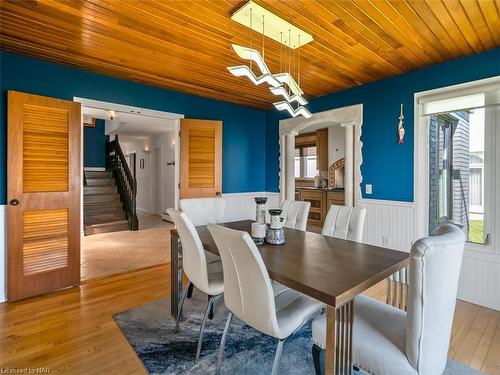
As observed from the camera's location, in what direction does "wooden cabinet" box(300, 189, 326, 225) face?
facing the viewer and to the left of the viewer

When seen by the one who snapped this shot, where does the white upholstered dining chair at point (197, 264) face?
facing away from the viewer and to the right of the viewer

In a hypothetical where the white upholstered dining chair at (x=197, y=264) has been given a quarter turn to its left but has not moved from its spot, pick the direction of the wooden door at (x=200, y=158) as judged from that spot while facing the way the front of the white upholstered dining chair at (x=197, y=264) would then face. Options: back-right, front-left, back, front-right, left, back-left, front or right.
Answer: front-right

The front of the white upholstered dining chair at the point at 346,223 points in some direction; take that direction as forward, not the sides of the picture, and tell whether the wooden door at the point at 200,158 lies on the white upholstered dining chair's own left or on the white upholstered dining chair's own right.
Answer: on the white upholstered dining chair's own right

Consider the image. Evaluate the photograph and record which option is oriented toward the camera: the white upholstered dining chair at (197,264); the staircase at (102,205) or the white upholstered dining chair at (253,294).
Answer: the staircase

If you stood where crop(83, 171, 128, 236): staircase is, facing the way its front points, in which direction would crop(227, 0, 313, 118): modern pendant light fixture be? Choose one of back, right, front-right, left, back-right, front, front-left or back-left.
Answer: front

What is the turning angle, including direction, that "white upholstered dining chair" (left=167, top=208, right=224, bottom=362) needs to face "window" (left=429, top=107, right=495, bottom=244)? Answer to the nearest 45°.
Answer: approximately 45° to its right

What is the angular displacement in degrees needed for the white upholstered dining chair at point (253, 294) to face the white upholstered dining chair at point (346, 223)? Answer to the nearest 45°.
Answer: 0° — it already faces it

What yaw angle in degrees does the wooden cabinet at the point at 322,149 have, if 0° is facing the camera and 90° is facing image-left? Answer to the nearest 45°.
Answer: approximately 45°

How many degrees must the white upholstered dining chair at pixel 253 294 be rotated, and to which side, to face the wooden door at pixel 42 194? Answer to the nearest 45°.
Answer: approximately 90° to its left

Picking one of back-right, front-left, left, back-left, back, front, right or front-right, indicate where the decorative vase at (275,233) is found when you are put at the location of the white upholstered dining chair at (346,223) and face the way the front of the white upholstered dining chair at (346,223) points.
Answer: front

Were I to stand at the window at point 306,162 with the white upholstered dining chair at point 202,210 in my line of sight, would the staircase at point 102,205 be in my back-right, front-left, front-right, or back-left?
front-right

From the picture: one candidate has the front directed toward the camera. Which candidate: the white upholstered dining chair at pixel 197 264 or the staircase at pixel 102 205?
the staircase

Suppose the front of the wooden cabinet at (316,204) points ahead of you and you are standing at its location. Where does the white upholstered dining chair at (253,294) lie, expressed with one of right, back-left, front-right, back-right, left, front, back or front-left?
front-left

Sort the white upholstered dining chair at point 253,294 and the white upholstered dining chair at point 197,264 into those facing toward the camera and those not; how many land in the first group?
0

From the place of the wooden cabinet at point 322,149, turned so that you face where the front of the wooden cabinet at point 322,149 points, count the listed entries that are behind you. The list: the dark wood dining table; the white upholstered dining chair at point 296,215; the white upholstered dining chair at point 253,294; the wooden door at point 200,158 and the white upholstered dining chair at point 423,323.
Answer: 0

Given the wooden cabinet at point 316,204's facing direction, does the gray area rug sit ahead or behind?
ahead

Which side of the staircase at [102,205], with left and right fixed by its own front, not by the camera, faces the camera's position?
front

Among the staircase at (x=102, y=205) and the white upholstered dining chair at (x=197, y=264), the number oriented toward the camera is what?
1
